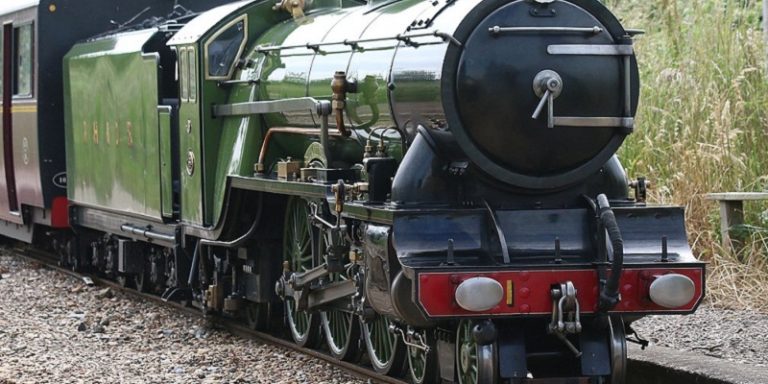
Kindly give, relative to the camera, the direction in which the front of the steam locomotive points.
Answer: facing the viewer and to the right of the viewer
